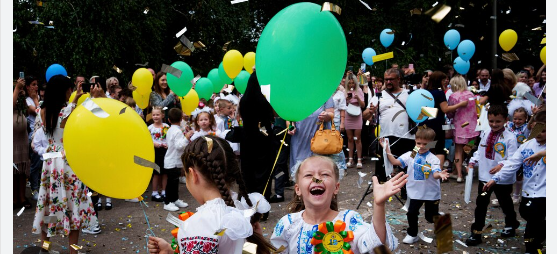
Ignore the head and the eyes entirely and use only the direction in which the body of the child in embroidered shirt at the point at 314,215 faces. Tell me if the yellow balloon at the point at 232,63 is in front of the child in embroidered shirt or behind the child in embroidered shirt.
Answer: behind

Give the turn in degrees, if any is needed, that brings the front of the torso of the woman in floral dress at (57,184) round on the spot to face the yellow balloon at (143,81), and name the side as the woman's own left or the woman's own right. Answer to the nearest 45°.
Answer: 0° — they already face it

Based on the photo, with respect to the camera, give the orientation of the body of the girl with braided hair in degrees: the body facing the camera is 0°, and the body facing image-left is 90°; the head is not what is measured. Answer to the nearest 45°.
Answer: approximately 135°

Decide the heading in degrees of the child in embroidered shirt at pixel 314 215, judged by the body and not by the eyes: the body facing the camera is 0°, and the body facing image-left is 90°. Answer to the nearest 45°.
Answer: approximately 0°

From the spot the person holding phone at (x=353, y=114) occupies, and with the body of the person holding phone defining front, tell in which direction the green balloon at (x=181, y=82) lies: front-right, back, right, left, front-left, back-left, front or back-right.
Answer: front-right

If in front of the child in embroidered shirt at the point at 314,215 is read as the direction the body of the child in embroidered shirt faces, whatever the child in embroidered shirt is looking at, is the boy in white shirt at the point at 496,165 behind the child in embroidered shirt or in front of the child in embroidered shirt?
behind

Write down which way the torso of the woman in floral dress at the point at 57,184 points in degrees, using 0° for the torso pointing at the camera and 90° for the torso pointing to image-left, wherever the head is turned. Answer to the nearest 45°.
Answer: approximately 225°

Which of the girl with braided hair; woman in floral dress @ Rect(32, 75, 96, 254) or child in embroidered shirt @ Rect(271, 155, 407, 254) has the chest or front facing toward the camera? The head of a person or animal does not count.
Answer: the child in embroidered shirt
